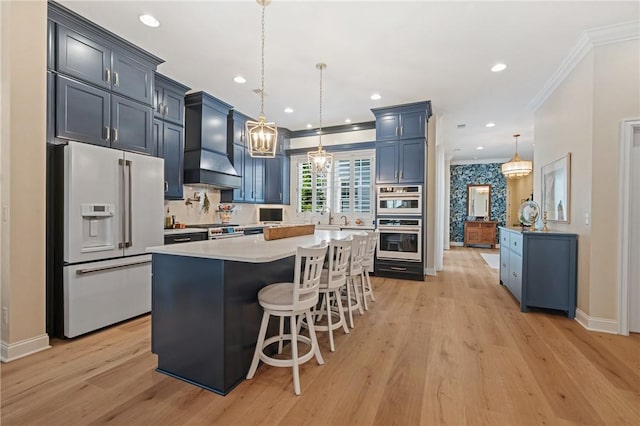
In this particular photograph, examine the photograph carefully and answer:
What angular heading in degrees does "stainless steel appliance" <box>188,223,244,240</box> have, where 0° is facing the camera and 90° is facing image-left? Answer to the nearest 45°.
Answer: approximately 315°

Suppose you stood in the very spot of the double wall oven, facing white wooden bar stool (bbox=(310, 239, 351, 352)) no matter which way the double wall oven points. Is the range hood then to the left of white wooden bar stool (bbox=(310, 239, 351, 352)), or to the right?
right

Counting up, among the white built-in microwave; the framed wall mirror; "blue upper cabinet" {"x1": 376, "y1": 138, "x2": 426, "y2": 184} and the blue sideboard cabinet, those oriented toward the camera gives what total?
3

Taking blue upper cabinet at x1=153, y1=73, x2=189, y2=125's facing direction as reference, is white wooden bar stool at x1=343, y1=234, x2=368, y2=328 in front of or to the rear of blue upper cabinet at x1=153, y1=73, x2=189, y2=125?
in front

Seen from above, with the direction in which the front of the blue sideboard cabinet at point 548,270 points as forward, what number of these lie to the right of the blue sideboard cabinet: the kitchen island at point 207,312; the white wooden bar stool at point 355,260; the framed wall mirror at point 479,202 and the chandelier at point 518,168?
2

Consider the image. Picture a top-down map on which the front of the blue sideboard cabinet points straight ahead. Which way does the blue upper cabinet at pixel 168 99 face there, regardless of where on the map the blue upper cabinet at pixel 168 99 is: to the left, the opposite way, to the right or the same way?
the opposite way

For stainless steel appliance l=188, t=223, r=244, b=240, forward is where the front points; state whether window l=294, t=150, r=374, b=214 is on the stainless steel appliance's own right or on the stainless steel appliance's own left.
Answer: on the stainless steel appliance's own left

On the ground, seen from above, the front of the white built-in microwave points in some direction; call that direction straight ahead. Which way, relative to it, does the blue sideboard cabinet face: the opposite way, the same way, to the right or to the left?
to the right

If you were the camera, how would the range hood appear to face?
facing the viewer and to the right of the viewer
